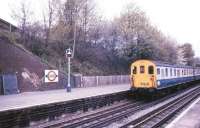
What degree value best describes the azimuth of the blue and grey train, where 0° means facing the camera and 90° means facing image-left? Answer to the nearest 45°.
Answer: approximately 45°

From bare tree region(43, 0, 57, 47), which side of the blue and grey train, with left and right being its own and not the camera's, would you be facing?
right

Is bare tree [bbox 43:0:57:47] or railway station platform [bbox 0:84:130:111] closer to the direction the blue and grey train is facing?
the railway station platform

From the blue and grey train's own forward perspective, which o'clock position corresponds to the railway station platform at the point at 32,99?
The railway station platform is roughly at 12 o'clock from the blue and grey train.
